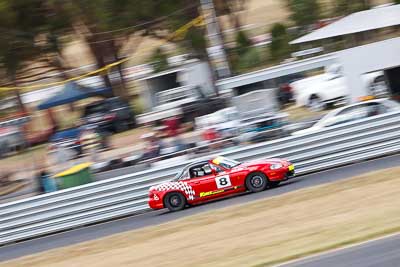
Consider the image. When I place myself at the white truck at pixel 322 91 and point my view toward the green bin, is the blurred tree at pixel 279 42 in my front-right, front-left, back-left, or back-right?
back-right

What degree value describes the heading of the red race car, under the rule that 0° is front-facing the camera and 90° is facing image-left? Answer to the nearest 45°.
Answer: approximately 270°

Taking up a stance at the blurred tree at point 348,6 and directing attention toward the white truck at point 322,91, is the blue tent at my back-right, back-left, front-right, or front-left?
front-right

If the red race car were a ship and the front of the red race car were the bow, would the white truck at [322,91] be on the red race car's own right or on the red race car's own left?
on the red race car's own left

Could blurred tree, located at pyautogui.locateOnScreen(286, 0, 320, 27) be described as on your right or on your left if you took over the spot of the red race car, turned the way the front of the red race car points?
on your left

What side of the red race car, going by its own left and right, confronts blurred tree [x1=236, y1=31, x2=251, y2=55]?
left

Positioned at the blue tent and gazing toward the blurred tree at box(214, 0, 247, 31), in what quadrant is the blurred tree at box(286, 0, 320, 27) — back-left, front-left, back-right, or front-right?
front-right

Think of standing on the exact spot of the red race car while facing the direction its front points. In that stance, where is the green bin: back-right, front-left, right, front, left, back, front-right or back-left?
back-left

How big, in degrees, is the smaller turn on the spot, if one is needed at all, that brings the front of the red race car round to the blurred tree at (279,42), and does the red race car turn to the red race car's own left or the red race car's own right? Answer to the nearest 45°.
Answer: approximately 90° to the red race car's own left

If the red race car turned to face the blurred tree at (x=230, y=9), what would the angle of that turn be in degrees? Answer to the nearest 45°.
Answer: approximately 90° to its left
